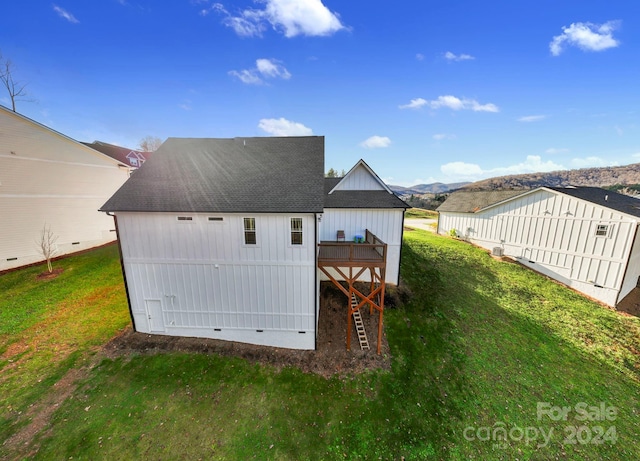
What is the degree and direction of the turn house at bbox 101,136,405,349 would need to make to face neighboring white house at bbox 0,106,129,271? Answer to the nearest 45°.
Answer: approximately 45° to its left

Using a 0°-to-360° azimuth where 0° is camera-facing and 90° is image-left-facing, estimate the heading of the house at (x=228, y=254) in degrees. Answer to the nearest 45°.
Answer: approximately 180°

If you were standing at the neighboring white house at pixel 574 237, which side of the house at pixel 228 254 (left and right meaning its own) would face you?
right

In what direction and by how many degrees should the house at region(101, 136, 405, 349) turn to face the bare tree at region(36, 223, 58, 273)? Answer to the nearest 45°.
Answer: approximately 45° to its left

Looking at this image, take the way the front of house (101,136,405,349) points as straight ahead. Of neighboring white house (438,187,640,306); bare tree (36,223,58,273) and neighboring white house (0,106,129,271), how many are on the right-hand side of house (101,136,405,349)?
1
